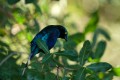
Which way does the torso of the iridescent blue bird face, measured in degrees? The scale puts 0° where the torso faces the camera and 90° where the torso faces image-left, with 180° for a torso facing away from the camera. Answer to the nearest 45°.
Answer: approximately 270°
